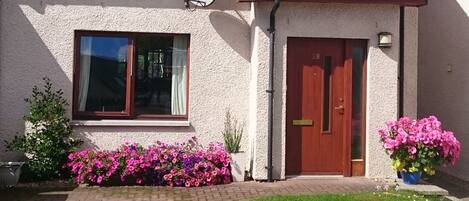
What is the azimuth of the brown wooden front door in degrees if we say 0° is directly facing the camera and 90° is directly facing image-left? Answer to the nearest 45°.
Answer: approximately 0°

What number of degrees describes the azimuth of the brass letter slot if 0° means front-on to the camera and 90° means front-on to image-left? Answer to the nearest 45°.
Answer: approximately 0°

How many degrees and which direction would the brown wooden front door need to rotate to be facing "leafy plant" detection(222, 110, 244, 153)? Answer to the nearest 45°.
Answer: approximately 90° to its right

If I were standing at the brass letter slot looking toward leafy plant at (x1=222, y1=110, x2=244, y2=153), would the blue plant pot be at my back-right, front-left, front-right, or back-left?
back-left

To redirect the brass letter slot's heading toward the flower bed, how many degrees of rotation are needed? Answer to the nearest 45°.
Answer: approximately 90° to its right

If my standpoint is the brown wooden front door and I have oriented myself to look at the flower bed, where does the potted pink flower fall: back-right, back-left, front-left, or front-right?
back-left

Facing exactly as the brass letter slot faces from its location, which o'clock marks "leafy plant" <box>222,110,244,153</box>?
The leafy plant is roughly at 3 o'clock from the brass letter slot.
